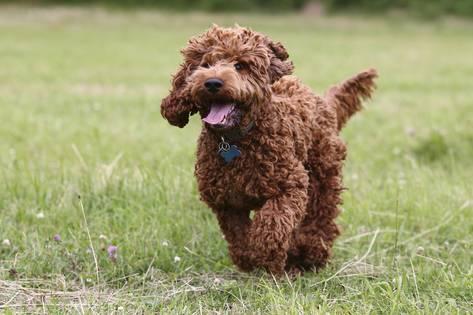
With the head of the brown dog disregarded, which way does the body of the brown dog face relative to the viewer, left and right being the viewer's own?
facing the viewer and to the left of the viewer

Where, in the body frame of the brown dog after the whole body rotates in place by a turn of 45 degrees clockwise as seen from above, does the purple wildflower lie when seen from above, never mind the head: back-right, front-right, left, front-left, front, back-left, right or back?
front
